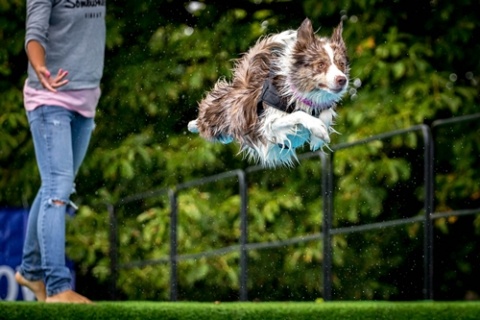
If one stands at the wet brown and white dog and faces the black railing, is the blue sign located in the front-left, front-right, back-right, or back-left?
front-left

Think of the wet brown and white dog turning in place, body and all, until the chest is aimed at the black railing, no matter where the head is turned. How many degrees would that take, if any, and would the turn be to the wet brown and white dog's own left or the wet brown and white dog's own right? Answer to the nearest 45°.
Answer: approximately 135° to the wet brown and white dog's own left

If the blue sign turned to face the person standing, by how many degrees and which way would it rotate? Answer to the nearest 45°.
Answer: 0° — it already faces them

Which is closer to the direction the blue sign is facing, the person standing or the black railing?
the person standing

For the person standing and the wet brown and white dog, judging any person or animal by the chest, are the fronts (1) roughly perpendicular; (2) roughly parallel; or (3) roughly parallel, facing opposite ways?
roughly parallel

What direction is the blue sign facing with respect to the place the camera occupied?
facing the viewer

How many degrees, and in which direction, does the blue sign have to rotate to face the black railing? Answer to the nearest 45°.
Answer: approximately 45° to its left

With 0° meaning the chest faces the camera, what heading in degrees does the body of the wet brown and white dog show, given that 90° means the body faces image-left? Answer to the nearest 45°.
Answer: approximately 315°

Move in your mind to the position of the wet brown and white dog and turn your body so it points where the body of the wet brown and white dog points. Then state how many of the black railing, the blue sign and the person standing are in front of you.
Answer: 0

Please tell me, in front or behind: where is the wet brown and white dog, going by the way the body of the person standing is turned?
in front

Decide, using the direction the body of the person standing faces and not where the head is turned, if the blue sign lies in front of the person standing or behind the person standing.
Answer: behind

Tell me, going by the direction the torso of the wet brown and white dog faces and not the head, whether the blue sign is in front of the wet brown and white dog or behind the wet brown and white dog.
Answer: behind

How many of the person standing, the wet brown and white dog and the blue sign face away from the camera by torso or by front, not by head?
0

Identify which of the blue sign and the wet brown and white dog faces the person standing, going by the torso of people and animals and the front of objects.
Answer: the blue sign
